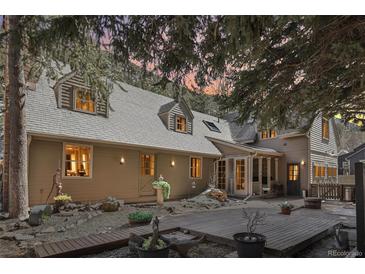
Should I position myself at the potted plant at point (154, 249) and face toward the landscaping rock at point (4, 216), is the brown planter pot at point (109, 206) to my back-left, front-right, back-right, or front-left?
front-right

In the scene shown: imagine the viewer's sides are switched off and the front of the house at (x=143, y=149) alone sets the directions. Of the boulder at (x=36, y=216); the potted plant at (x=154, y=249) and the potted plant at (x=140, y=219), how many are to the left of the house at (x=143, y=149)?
0

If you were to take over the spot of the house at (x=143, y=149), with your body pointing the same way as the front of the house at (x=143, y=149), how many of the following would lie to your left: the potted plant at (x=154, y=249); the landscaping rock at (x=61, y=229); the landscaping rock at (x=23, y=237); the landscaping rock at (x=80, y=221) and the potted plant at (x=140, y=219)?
0

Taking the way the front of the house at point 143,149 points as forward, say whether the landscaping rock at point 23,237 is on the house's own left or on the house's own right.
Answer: on the house's own right

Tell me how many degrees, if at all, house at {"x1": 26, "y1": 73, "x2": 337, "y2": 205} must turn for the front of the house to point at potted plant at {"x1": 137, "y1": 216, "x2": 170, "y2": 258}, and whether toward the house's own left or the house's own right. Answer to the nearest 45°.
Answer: approximately 45° to the house's own right

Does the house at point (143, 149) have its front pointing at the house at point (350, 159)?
no

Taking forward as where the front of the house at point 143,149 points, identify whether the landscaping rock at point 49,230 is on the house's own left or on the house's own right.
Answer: on the house's own right

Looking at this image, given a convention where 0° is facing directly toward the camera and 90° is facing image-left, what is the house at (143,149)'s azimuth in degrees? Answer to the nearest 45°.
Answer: approximately 315°

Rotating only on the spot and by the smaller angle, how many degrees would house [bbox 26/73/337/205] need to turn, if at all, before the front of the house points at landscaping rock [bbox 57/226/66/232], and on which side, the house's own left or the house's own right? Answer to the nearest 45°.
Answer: approximately 45° to the house's own right

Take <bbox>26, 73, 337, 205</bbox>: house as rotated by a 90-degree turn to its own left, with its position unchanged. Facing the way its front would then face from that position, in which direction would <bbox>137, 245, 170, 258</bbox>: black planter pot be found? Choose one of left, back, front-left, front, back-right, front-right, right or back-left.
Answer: back-right

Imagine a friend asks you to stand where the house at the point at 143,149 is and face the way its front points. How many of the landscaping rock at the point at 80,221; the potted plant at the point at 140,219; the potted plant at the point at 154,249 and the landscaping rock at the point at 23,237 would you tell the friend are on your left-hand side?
0
